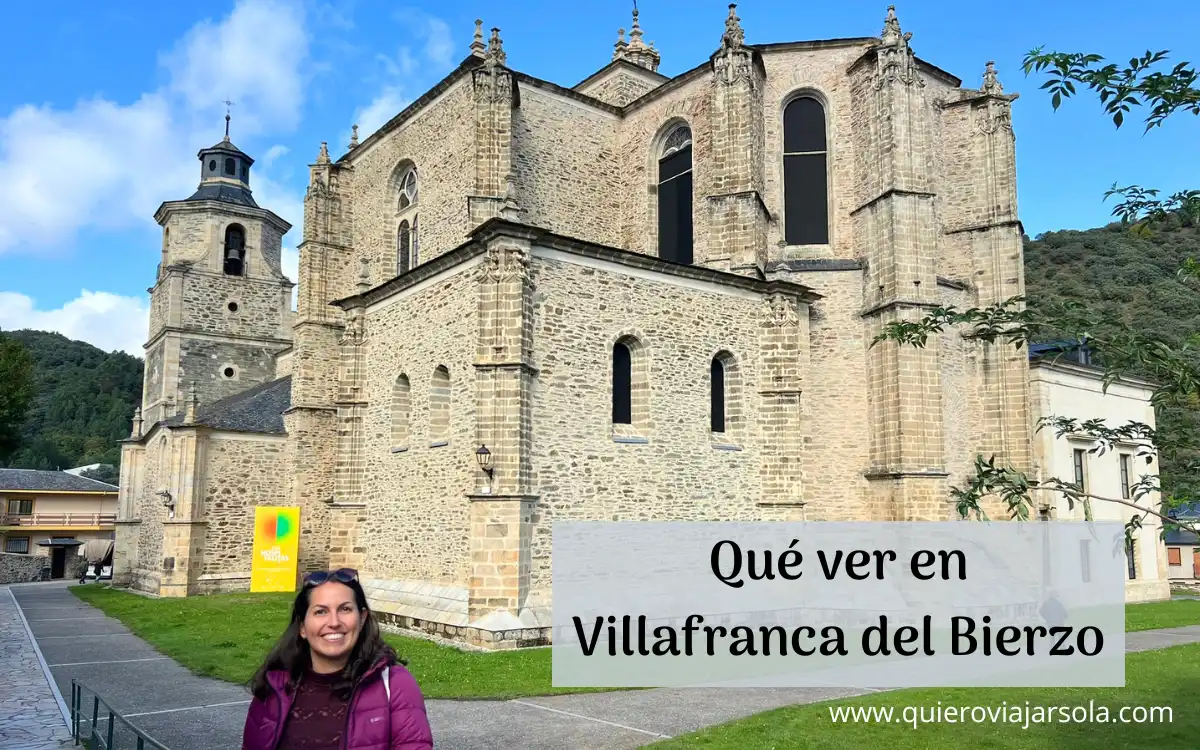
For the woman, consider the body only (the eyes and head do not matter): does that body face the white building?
no

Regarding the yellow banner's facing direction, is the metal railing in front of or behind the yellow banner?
in front

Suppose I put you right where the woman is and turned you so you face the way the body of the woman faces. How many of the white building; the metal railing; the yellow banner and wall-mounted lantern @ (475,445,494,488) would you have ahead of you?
0

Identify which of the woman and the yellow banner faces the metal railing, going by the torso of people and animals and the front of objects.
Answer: the yellow banner

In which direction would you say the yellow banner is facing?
toward the camera

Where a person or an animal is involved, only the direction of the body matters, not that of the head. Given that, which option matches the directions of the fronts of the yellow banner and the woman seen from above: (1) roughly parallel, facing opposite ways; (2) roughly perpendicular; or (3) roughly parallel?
roughly parallel

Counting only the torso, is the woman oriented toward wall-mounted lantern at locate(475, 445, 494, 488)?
no

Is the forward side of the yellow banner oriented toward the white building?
no

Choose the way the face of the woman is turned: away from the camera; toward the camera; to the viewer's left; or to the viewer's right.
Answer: toward the camera

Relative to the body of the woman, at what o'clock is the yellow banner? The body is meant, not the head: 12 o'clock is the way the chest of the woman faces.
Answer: The yellow banner is roughly at 6 o'clock from the woman.

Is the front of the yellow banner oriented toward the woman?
yes

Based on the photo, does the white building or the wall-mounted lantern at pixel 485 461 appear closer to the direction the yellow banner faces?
the wall-mounted lantern

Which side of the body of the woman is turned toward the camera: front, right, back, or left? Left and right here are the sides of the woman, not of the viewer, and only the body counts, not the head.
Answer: front
